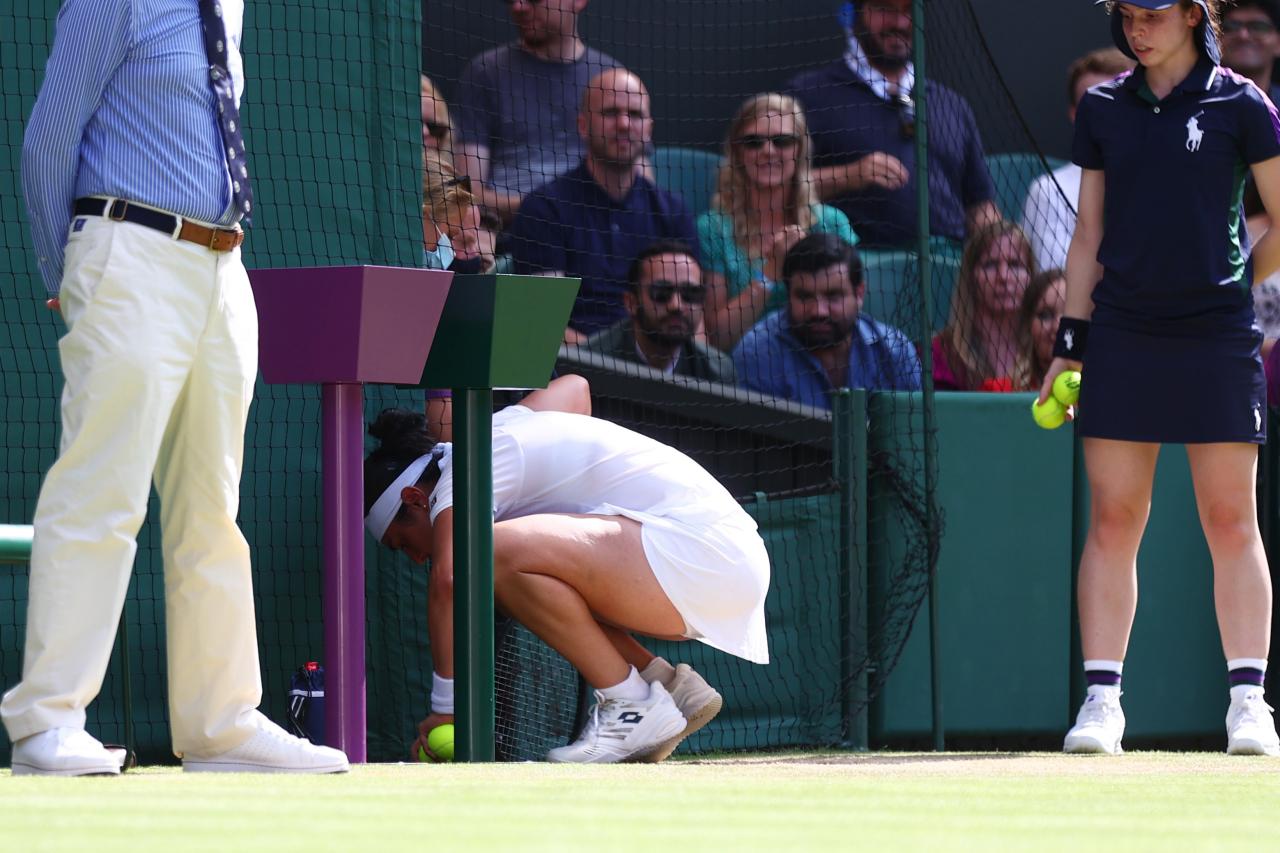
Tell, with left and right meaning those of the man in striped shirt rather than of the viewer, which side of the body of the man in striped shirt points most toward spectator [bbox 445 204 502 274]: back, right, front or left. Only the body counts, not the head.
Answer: left

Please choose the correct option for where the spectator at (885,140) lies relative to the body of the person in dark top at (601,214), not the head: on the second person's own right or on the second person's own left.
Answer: on the second person's own left

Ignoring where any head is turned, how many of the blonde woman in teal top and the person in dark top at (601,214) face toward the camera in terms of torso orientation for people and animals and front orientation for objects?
2

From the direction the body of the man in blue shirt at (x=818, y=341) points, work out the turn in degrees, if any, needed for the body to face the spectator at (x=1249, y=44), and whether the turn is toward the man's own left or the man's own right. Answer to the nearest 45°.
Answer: approximately 135° to the man's own left

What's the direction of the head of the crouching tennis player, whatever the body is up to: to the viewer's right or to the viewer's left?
to the viewer's left

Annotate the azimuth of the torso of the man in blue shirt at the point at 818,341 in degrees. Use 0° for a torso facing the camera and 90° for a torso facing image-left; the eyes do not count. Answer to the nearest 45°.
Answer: approximately 0°

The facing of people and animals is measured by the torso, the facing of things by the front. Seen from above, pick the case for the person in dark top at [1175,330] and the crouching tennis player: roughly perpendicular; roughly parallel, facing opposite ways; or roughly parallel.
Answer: roughly perpendicular

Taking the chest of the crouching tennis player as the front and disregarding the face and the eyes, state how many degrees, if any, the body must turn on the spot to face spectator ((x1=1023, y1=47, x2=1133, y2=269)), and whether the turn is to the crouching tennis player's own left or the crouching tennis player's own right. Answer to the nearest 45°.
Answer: approximately 135° to the crouching tennis player's own right

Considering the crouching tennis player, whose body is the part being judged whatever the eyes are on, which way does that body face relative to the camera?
to the viewer's left

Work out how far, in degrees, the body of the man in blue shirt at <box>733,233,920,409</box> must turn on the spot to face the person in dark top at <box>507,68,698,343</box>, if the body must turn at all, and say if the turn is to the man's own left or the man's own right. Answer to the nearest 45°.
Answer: approximately 90° to the man's own right
